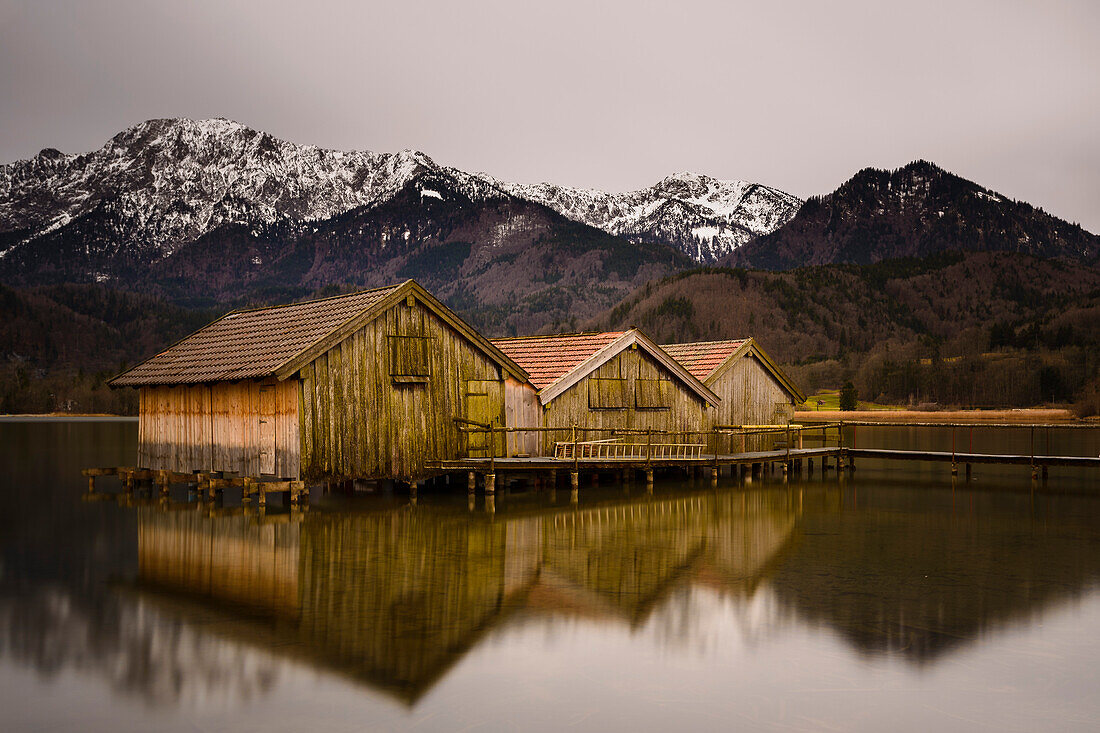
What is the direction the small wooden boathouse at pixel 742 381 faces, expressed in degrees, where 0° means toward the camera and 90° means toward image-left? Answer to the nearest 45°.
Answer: approximately 315°

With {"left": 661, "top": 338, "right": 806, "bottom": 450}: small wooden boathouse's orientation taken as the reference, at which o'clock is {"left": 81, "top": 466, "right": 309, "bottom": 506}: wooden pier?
The wooden pier is roughly at 3 o'clock from the small wooden boathouse.

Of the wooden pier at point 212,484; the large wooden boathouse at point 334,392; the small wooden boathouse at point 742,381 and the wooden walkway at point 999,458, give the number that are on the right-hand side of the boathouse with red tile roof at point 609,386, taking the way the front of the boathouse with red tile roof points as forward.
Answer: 2

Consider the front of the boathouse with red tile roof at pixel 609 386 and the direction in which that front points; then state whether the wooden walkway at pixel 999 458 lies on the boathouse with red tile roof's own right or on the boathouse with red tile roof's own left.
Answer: on the boathouse with red tile roof's own left

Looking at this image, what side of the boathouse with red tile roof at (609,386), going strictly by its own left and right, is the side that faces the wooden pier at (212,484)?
right

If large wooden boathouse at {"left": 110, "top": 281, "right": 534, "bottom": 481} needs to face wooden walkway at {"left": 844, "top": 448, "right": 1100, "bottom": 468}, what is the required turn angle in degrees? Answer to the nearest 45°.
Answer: approximately 45° to its left

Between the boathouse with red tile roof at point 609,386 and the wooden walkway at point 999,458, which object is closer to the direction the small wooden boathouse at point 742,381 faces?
the wooden walkway

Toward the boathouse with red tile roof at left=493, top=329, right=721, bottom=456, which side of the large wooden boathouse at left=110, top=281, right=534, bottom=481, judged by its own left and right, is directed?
left

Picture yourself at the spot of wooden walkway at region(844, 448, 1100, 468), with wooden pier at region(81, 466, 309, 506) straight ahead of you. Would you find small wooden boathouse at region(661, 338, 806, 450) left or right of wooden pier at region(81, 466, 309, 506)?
right
